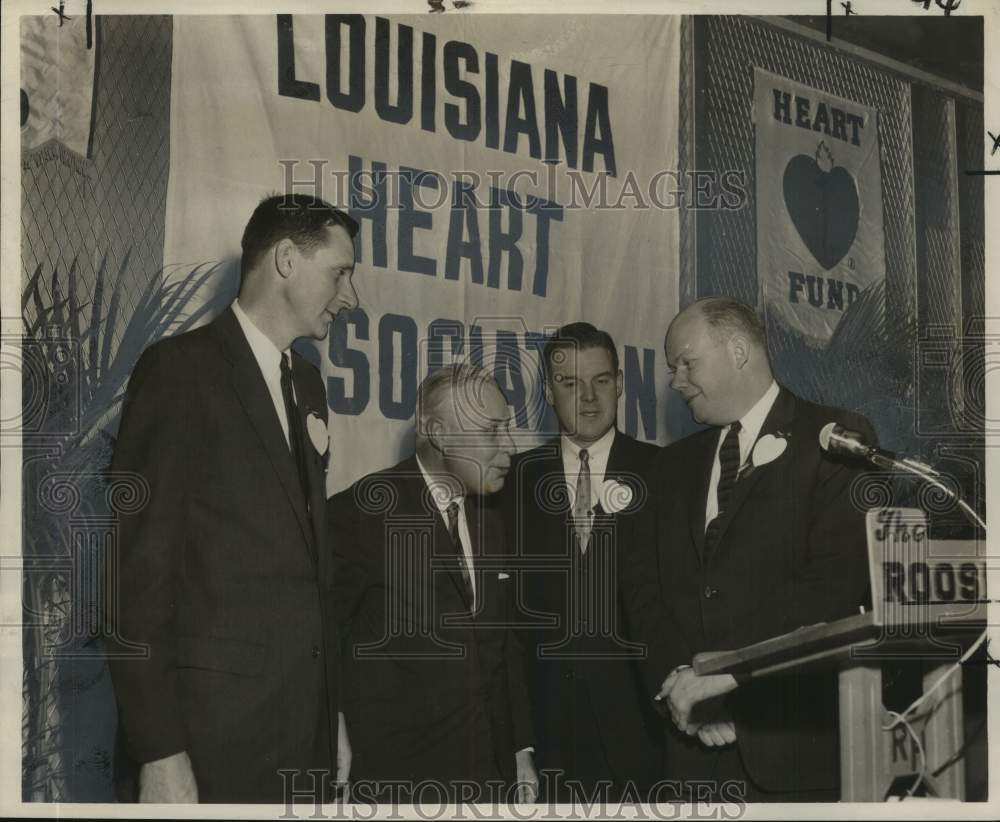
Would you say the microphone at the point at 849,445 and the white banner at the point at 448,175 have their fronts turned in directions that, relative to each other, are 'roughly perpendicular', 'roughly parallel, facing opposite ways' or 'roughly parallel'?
roughly perpendicular

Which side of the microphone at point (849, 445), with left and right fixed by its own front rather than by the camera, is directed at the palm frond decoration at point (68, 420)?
front

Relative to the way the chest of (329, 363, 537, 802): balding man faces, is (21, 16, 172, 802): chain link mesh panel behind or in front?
behind

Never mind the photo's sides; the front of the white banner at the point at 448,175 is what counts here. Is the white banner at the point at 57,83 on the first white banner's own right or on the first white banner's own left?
on the first white banner's own right

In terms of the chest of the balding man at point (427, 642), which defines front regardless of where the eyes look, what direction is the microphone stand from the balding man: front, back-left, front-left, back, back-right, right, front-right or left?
front-left

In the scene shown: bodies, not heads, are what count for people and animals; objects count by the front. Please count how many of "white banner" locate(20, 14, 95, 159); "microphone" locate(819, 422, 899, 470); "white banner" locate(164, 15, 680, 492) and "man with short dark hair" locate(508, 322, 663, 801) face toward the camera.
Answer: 3

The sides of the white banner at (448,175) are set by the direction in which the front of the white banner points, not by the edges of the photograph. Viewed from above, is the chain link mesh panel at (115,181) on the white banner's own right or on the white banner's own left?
on the white banner's own right

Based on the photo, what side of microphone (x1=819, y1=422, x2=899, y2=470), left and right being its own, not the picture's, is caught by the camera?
left

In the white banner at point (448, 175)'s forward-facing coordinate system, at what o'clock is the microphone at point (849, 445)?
The microphone is roughly at 11 o'clock from the white banner.

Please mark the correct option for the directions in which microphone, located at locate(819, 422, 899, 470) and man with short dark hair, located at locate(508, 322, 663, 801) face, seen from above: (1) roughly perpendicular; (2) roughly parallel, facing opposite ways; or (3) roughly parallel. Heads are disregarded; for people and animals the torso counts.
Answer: roughly perpendicular

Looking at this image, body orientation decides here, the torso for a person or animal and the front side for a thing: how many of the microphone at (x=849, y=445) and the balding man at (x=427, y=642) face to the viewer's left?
1
